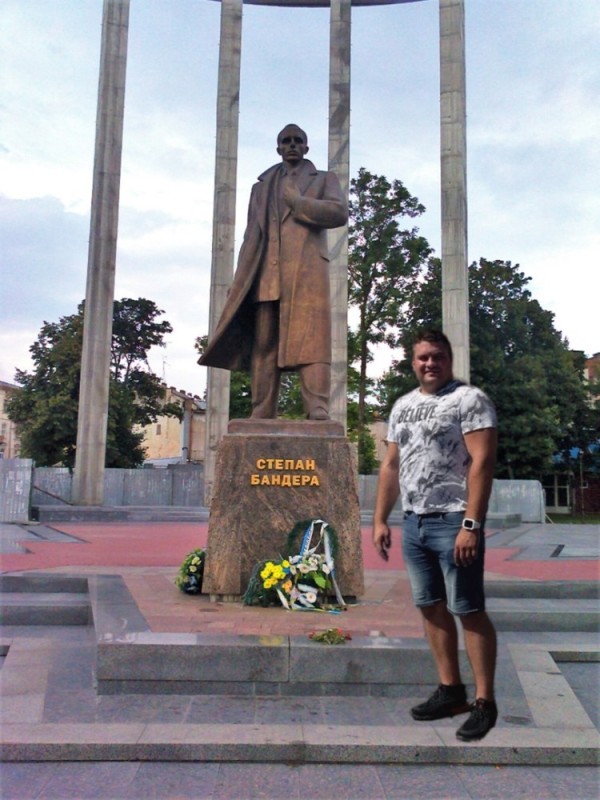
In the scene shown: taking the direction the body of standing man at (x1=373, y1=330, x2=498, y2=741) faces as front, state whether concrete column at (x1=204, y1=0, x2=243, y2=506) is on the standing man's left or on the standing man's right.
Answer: on the standing man's right

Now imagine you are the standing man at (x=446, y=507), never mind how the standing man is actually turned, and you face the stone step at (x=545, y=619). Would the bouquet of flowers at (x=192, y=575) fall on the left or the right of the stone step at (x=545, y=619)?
left

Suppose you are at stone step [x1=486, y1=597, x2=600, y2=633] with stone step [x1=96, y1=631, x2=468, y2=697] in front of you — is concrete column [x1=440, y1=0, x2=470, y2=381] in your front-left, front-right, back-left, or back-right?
back-right

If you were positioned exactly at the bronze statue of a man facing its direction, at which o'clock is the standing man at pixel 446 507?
The standing man is roughly at 12 o'clock from the bronze statue of a man.

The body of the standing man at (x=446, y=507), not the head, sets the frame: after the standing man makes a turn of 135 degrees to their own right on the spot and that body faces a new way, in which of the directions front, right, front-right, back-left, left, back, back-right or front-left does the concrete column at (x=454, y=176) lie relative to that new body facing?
front

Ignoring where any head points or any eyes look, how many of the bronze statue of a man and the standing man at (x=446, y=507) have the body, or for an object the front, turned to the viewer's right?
0

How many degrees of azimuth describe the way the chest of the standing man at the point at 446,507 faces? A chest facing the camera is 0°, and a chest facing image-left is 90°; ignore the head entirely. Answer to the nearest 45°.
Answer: approximately 45°

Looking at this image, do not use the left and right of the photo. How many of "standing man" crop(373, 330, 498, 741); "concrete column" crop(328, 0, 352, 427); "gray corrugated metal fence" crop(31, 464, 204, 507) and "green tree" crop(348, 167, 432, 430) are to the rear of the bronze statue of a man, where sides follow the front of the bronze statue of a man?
3

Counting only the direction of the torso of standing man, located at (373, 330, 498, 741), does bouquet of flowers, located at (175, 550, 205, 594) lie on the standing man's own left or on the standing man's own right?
on the standing man's own right
